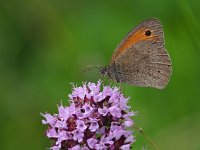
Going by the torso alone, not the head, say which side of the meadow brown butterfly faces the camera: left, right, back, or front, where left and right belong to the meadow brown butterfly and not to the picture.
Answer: left
